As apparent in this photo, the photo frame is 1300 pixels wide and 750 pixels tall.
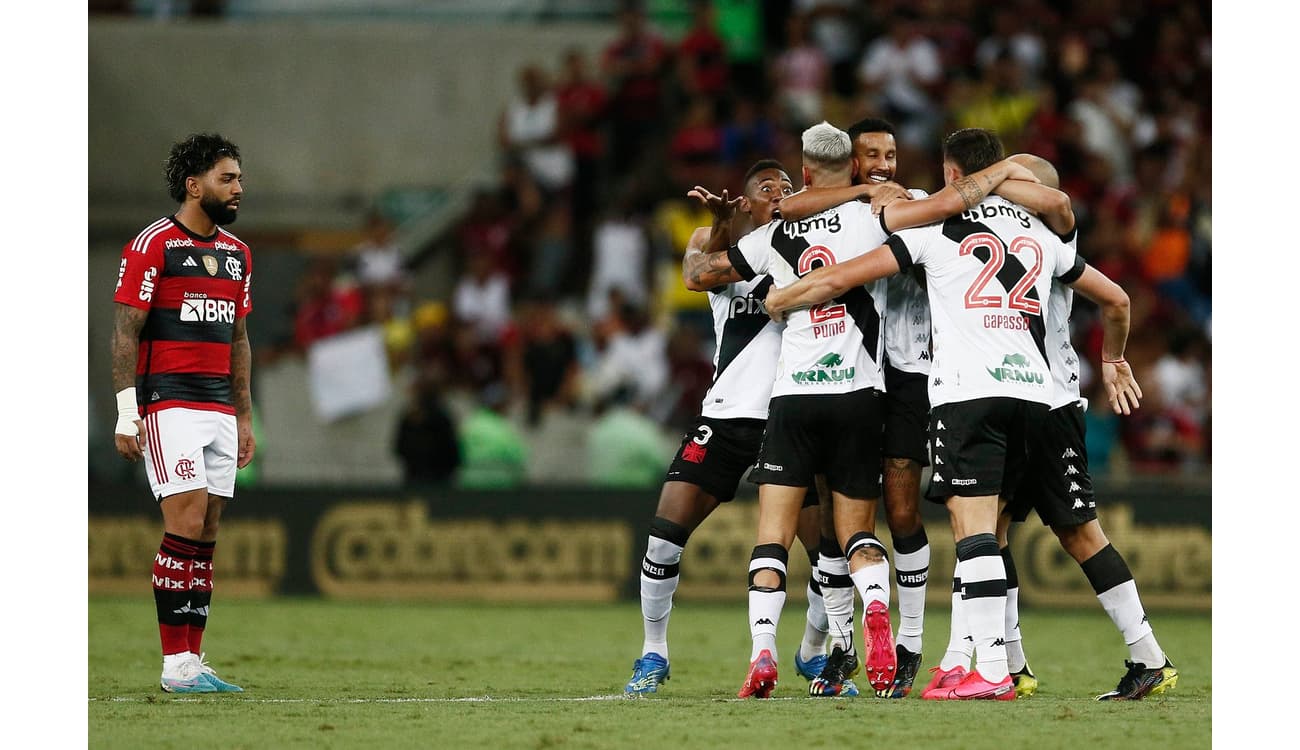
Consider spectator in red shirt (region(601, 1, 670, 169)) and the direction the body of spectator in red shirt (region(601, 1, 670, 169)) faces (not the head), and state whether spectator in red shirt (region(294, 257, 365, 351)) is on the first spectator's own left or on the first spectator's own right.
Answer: on the first spectator's own right

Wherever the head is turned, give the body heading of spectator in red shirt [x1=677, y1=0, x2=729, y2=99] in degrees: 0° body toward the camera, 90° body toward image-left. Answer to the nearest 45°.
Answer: approximately 0°

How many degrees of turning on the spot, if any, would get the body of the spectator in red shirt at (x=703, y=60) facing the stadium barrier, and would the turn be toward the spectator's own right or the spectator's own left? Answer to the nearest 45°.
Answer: approximately 45° to the spectator's own right

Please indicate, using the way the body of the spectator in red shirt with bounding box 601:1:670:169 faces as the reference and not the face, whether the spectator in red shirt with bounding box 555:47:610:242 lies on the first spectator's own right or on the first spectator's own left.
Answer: on the first spectator's own right

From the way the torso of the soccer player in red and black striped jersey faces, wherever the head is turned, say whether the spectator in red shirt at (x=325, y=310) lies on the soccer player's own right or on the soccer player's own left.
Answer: on the soccer player's own left

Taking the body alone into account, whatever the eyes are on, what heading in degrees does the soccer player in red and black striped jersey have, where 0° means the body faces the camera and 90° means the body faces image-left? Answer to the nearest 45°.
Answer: approximately 315°

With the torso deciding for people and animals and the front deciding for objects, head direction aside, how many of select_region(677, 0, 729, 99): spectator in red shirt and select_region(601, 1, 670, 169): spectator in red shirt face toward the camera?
2

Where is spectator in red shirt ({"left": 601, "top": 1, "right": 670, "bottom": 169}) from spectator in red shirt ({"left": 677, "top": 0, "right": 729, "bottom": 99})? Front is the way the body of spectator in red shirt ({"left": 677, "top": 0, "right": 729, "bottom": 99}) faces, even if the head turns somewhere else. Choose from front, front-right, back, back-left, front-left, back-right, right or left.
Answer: right

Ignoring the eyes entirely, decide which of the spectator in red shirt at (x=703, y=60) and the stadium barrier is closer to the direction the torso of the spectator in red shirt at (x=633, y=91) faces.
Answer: the stadium barrier

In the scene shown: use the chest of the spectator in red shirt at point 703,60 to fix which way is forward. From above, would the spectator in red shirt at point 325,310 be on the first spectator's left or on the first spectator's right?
on the first spectator's right
